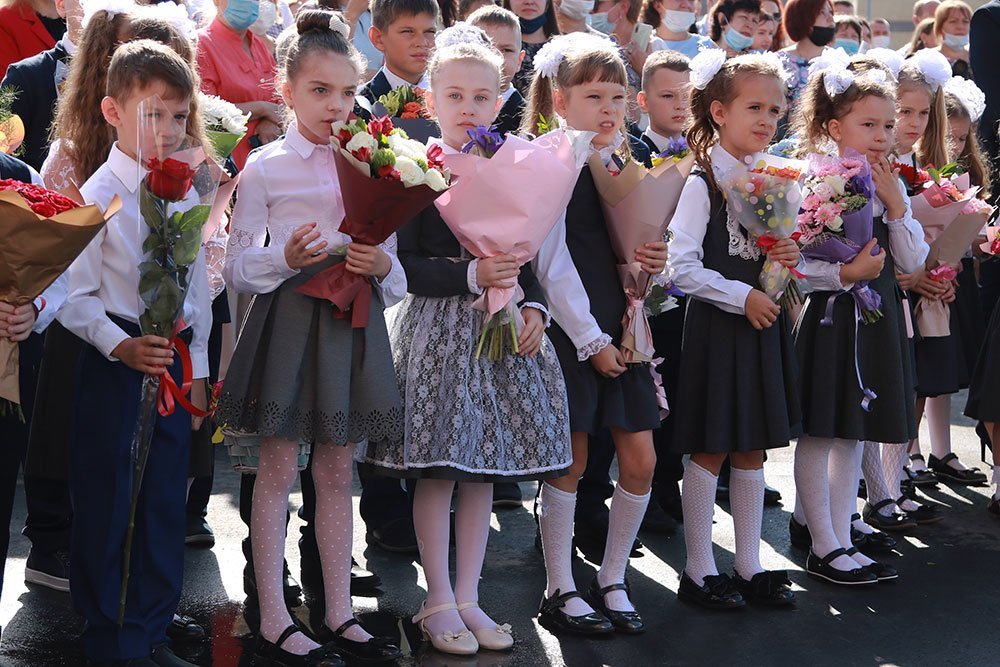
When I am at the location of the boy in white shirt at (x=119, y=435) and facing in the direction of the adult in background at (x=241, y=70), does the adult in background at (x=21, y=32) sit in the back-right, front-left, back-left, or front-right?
front-left

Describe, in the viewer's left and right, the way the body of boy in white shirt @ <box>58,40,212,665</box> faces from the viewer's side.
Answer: facing the viewer and to the right of the viewer
